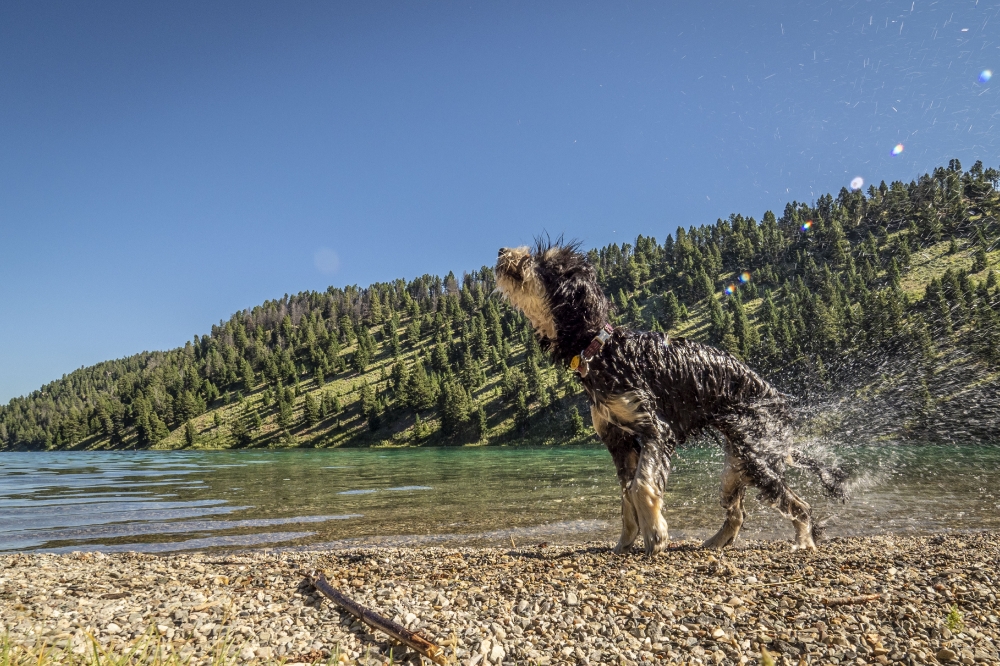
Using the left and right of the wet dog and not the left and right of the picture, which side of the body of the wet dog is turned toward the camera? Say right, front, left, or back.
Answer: left

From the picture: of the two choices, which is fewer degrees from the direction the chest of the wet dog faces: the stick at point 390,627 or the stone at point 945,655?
the stick

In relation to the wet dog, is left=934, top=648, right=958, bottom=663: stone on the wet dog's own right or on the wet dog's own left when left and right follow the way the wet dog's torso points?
on the wet dog's own left

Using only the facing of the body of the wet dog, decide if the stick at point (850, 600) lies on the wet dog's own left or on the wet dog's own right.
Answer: on the wet dog's own left
